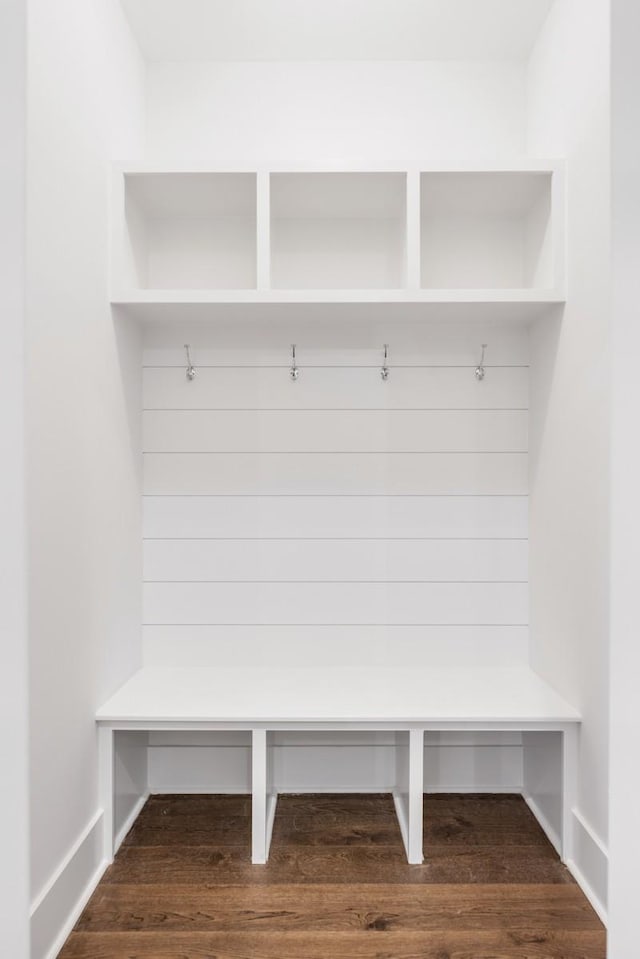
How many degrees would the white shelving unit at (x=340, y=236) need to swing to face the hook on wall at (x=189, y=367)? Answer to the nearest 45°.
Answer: approximately 90° to its right

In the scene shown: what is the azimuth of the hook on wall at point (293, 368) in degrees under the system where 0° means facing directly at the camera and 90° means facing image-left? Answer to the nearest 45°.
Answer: approximately 0°

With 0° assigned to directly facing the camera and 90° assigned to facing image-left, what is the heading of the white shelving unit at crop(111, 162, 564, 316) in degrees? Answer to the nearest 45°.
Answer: approximately 0°

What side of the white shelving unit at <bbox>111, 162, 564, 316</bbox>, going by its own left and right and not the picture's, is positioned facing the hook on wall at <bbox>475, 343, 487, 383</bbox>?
left

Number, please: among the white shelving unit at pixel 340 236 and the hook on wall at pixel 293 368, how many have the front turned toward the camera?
2

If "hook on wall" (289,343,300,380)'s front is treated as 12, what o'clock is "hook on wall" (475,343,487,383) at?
"hook on wall" (475,343,487,383) is roughly at 9 o'clock from "hook on wall" (289,343,300,380).
